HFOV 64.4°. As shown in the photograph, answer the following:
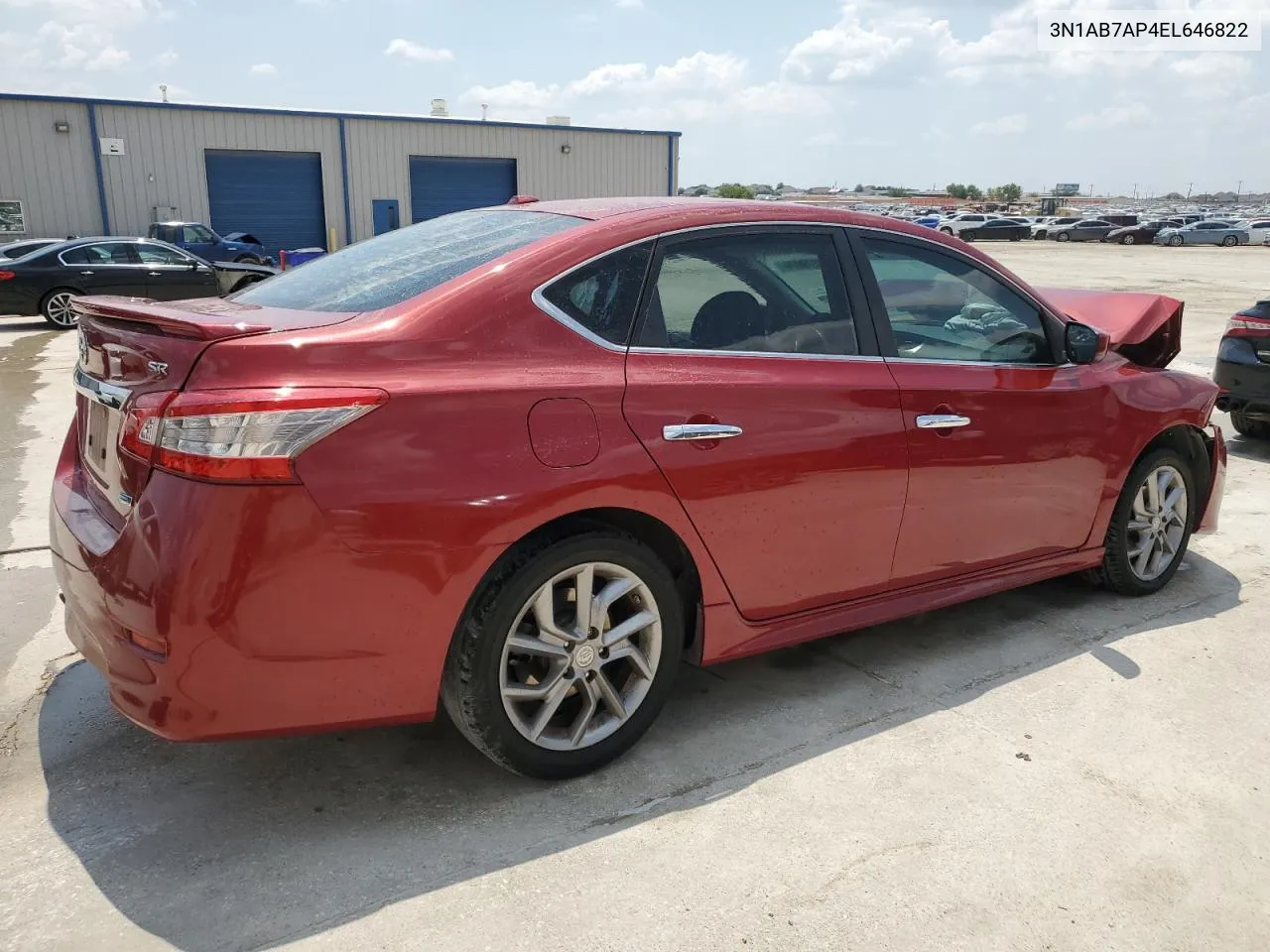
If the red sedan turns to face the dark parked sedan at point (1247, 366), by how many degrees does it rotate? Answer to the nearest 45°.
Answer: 0° — it already faces it

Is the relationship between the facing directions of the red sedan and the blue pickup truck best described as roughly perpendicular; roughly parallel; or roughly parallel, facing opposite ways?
roughly parallel

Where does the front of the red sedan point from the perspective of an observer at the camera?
facing away from the viewer and to the right of the viewer

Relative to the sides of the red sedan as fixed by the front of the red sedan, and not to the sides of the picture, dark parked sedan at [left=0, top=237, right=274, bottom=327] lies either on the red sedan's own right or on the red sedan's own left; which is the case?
on the red sedan's own left

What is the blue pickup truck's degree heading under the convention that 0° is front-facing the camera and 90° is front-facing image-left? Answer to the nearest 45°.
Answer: approximately 270°

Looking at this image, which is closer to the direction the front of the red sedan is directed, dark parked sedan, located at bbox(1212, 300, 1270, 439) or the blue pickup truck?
the dark parked sedan

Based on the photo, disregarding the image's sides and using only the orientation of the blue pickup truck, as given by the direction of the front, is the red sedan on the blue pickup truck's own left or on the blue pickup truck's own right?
on the blue pickup truck's own right

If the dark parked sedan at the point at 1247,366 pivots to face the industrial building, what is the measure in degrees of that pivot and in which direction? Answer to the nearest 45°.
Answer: approximately 90° to its left

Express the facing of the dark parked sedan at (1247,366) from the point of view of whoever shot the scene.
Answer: facing away from the viewer and to the right of the viewer
